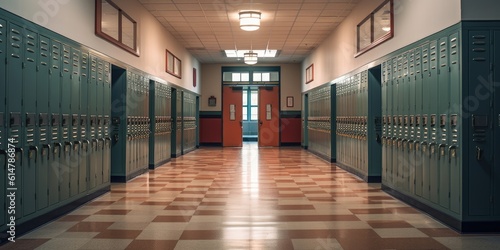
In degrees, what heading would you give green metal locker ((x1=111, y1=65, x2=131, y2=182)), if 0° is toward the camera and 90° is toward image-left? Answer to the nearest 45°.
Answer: approximately 270°

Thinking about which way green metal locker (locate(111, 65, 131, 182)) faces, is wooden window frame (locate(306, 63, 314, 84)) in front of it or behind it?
in front

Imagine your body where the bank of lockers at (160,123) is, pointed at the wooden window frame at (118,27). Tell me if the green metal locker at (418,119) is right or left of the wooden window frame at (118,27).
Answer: left

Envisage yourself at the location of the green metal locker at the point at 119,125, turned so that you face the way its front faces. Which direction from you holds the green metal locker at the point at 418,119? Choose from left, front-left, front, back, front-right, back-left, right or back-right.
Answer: front-right

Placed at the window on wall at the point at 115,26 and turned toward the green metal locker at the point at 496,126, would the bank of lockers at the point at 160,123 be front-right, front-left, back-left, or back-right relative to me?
back-left

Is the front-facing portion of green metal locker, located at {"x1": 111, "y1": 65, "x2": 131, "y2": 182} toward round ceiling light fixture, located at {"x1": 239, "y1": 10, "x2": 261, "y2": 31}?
yes
